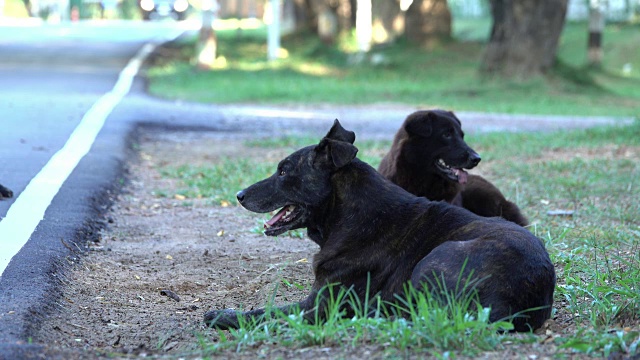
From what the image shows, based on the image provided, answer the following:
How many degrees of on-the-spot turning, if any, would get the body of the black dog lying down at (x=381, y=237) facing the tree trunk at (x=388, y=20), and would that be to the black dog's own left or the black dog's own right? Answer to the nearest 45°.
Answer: approximately 90° to the black dog's own right

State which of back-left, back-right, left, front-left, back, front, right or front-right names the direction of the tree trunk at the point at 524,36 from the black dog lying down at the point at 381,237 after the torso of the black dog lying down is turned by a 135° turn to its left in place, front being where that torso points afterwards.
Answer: back-left

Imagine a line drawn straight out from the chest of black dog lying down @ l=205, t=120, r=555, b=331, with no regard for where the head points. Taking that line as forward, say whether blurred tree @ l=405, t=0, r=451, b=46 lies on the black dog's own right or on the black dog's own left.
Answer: on the black dog's own right

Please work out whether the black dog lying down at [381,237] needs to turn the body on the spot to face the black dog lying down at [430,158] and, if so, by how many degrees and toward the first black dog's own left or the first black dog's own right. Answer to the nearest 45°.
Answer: approximately 90° to the first black dog's own right

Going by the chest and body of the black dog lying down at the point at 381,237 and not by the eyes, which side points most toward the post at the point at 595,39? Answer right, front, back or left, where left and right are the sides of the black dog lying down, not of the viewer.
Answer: right

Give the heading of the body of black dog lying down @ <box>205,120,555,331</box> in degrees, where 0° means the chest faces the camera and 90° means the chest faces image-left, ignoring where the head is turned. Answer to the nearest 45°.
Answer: approximately 90°
